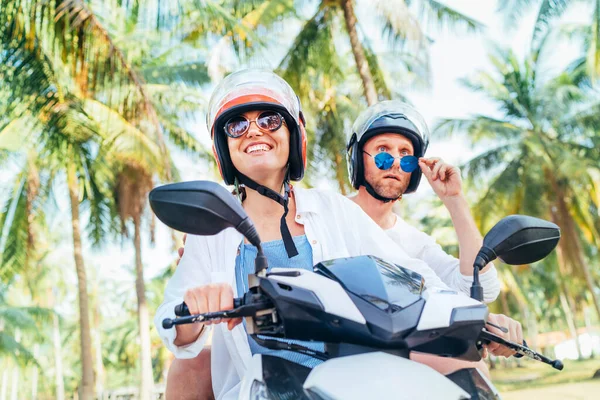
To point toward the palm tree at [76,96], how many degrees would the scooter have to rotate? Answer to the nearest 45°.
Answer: approximately 180°

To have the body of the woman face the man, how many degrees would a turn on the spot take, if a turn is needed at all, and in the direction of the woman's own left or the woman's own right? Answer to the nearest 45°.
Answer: approximately 135° to the woman's own left

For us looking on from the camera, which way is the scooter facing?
facing the viewer and to the right of the viewer

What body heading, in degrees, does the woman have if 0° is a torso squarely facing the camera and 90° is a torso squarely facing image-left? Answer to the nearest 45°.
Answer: approximately 0°

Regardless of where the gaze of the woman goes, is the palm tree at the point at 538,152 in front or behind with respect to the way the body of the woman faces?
behind

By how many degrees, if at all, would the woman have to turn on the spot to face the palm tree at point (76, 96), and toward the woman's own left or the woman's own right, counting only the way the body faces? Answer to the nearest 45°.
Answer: approximately 135° to the woman's own right
